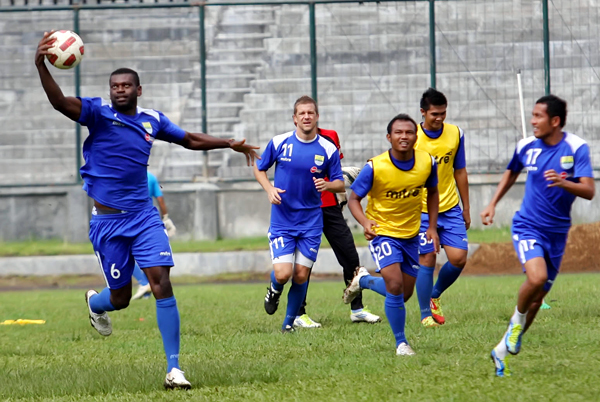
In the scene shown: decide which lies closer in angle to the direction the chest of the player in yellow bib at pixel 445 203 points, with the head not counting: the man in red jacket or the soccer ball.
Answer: the soccer ball

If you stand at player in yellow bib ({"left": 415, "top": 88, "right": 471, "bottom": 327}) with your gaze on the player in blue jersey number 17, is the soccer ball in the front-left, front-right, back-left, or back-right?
front-right

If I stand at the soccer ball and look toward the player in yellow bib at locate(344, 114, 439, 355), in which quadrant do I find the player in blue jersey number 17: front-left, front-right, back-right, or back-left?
front-right

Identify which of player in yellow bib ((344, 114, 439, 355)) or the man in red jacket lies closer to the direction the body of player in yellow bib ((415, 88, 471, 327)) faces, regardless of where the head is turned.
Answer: the player in yellow bib

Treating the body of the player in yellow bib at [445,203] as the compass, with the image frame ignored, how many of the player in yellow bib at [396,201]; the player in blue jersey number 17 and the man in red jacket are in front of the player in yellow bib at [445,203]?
2

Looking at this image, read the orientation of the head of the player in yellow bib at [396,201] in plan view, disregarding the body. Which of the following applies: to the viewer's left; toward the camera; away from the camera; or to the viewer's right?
toward the camera

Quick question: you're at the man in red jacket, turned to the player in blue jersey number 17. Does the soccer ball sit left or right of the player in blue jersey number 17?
right

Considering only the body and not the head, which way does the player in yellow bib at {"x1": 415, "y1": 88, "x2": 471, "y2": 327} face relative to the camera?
toward the camera

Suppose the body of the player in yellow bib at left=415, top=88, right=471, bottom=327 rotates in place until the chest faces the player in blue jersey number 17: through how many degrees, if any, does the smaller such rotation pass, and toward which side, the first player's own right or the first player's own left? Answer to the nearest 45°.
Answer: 0° — they already face them

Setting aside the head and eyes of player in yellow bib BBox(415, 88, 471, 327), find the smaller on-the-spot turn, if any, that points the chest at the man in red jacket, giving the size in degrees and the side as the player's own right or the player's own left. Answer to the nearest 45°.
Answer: approximately 135° to the player's own right

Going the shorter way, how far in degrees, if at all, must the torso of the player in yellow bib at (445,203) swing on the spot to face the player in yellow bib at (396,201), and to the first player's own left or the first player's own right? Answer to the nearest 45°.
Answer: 0° — they already face them
